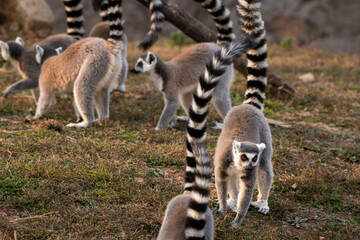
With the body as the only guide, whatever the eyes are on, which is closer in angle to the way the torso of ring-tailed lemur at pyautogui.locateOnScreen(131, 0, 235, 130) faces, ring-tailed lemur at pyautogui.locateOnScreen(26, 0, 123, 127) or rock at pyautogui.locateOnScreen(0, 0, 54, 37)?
the ring-tailed lemur

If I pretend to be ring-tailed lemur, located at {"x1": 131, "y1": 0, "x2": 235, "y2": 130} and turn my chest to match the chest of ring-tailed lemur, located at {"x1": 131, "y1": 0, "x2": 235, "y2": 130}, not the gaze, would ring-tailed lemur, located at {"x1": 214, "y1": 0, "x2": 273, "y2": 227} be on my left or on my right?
on my left

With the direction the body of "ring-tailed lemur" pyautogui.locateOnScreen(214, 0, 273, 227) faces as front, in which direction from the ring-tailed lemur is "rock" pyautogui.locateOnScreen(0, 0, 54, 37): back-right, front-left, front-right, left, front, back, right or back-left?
back-right

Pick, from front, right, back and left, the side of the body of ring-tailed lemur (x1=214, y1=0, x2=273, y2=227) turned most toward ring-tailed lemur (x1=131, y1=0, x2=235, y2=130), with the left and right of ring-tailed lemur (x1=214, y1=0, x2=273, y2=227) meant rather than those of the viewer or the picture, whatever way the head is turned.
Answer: back

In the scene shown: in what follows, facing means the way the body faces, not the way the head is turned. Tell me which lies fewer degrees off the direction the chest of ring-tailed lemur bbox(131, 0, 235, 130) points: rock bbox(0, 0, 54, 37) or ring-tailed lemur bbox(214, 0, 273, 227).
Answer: the rock

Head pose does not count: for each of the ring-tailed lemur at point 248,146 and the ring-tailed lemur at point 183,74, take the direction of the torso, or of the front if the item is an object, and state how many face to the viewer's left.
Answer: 1

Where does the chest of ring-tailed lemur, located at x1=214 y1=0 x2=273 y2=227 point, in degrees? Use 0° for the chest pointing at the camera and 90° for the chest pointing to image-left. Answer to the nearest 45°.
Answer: approximately 0°

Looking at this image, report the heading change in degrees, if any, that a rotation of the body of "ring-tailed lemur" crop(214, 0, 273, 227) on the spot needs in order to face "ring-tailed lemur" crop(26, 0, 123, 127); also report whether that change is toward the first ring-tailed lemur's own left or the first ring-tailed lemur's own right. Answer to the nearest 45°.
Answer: approximately 135° to the first ring-tailed lemur's own right

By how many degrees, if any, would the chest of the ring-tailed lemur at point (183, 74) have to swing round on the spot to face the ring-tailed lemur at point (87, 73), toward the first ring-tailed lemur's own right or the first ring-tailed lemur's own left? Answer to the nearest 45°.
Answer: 0° — it already faces it

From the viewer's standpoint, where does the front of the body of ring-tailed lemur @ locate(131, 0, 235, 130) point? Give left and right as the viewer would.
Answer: facing to the left of the viewer

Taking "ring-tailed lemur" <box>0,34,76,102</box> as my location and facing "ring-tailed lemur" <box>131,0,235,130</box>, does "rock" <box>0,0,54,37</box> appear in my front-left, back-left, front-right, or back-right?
back-left

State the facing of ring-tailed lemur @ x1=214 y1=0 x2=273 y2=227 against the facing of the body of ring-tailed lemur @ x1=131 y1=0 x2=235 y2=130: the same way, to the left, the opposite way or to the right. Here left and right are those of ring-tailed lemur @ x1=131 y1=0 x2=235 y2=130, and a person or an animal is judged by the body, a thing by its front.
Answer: to the left

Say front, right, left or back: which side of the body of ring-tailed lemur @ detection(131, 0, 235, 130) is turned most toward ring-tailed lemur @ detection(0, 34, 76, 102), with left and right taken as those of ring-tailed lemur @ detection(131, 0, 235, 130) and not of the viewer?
front

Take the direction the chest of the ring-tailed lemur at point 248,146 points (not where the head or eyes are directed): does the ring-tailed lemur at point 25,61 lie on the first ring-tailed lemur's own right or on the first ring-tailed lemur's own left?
on the first ring-tailed lemur's own right
